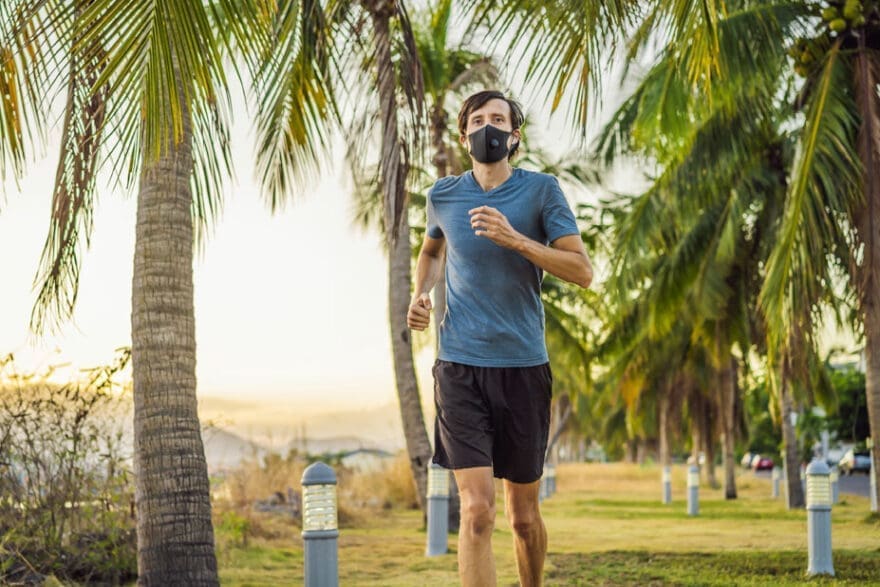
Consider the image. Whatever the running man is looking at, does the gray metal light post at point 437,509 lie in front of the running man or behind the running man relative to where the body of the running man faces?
behind

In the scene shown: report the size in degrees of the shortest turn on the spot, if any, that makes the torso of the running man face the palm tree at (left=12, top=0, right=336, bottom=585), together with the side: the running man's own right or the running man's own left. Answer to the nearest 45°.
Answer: approximately 135° to the running man's own right

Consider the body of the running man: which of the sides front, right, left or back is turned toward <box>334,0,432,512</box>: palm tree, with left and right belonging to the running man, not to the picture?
back

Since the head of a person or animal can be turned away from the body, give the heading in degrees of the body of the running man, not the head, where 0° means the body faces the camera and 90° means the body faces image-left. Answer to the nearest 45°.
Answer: approximately 0°

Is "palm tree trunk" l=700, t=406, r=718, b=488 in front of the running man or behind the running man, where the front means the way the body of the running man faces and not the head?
behind

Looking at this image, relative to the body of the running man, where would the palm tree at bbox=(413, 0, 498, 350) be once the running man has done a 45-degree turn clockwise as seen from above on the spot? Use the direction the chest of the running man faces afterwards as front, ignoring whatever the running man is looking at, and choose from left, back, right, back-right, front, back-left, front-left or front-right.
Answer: back-right

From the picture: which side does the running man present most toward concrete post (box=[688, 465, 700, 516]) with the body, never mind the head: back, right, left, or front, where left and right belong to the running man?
back
